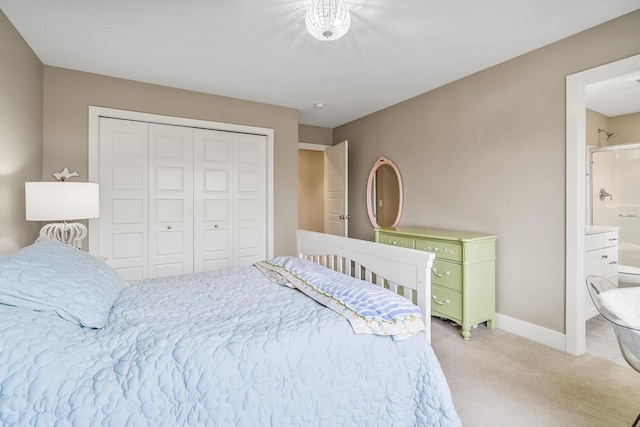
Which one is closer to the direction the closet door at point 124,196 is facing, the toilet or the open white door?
the toilet

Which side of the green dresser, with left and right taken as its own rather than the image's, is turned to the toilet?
back

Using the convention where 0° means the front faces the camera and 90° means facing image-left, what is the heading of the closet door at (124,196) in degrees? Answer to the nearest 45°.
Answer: approximately 0°

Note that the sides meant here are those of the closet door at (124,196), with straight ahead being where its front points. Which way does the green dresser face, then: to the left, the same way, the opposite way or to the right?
to the right

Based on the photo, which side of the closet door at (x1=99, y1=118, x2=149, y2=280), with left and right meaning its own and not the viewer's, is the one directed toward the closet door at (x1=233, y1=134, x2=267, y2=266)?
left

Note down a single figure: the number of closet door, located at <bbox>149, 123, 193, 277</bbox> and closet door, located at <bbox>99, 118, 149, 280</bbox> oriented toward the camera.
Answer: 2

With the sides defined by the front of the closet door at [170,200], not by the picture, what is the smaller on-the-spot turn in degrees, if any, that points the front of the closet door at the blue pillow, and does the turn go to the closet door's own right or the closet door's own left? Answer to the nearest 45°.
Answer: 0° — it already faces it

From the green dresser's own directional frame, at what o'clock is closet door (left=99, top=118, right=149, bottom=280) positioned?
The closet door is roughly at 1 o'clock from the green dresser.

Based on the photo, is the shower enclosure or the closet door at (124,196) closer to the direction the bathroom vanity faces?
the closet door

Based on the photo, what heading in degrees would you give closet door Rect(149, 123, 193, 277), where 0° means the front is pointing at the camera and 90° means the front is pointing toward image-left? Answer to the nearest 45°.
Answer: approximately 0°

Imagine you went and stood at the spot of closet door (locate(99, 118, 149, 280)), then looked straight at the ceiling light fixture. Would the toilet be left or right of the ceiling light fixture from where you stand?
left

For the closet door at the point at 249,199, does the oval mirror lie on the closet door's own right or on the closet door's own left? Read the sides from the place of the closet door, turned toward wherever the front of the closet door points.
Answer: on the closet door's own left

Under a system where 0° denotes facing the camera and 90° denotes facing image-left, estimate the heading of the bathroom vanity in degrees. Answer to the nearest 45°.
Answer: approximately 45°
